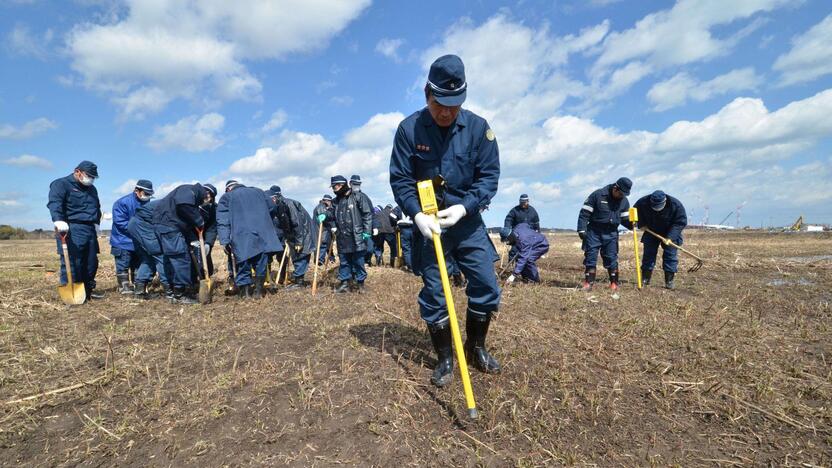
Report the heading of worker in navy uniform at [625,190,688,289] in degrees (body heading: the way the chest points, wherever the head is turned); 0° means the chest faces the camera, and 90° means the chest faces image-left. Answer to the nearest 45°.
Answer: approximately 0°

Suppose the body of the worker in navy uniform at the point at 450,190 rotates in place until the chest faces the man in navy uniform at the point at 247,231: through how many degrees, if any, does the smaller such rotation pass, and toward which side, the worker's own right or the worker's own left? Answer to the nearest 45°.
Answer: approximately 135° to the worker's own right

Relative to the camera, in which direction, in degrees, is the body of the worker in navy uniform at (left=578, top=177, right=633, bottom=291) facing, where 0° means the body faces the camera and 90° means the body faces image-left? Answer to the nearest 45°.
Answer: approximately 315°

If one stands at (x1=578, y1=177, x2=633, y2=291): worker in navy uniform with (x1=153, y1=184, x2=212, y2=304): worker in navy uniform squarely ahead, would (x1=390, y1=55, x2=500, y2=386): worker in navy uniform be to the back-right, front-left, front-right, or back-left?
front-left

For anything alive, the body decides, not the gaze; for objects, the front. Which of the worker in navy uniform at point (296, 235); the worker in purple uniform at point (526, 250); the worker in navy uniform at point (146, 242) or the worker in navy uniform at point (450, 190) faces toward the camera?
the worker in navy uniform at point (450, 190)

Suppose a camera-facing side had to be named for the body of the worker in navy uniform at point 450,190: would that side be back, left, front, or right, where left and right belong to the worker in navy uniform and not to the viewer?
front

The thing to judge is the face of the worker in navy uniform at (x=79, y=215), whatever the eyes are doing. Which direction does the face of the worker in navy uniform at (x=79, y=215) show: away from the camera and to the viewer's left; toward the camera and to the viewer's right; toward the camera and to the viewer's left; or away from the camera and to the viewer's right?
toward the camera and to the viewer's right

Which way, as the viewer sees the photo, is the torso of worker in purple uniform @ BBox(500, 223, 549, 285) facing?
to the viewer's left

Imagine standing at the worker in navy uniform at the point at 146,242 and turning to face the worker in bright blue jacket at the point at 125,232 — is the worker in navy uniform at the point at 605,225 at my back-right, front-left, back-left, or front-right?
back-right

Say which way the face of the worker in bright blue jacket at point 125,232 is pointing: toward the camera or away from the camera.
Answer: toward the camera

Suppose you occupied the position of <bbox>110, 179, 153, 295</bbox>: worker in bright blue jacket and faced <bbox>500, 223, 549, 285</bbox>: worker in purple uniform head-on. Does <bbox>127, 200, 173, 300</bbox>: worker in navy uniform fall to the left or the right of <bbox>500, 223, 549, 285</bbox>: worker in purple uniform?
right
